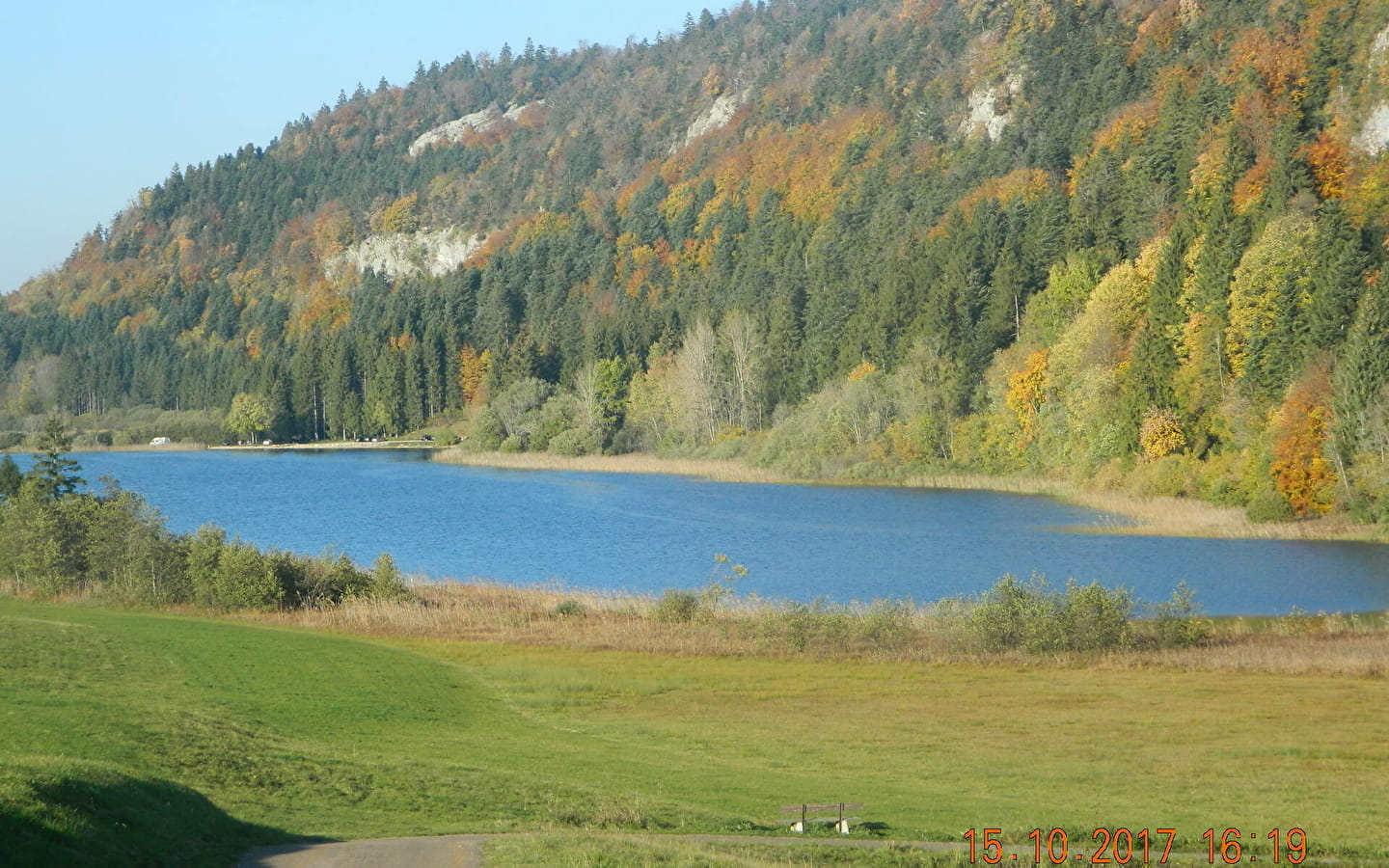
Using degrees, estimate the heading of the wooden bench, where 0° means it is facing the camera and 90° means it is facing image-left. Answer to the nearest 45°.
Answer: approximately 180°

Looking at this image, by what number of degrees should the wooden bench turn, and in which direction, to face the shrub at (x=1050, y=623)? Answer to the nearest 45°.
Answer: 0° — it already faces it

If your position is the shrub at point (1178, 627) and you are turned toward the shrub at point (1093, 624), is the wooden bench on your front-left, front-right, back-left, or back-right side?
front-left

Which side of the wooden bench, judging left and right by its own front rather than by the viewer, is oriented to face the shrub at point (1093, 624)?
front
